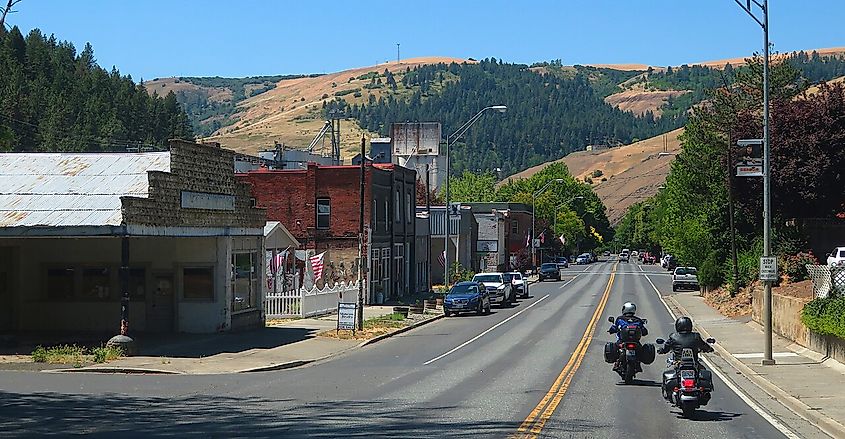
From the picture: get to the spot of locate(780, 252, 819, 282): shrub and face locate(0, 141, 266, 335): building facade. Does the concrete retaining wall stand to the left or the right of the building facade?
left

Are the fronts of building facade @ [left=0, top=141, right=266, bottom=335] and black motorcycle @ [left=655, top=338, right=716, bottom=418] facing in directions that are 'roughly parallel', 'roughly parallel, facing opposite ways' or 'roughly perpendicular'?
roughly perpendicular

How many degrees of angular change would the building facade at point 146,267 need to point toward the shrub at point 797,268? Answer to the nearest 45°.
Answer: approximately 45° to its left

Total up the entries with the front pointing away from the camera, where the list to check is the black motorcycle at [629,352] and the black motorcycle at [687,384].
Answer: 2

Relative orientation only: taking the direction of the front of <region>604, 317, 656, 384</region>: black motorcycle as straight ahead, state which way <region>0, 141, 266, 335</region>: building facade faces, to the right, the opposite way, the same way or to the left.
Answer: to the right

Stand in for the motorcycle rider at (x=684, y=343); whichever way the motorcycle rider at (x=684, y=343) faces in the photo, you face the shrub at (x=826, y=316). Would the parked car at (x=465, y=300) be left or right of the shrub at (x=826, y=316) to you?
left

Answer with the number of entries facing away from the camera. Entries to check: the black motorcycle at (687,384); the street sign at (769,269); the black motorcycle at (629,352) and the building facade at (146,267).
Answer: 2

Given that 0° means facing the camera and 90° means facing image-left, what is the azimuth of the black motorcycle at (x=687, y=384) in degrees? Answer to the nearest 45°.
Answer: approximately 180°

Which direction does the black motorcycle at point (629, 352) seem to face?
away from the camera

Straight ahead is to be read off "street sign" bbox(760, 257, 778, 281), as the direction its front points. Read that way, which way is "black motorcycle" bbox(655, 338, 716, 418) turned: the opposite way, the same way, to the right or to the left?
the opposite way
